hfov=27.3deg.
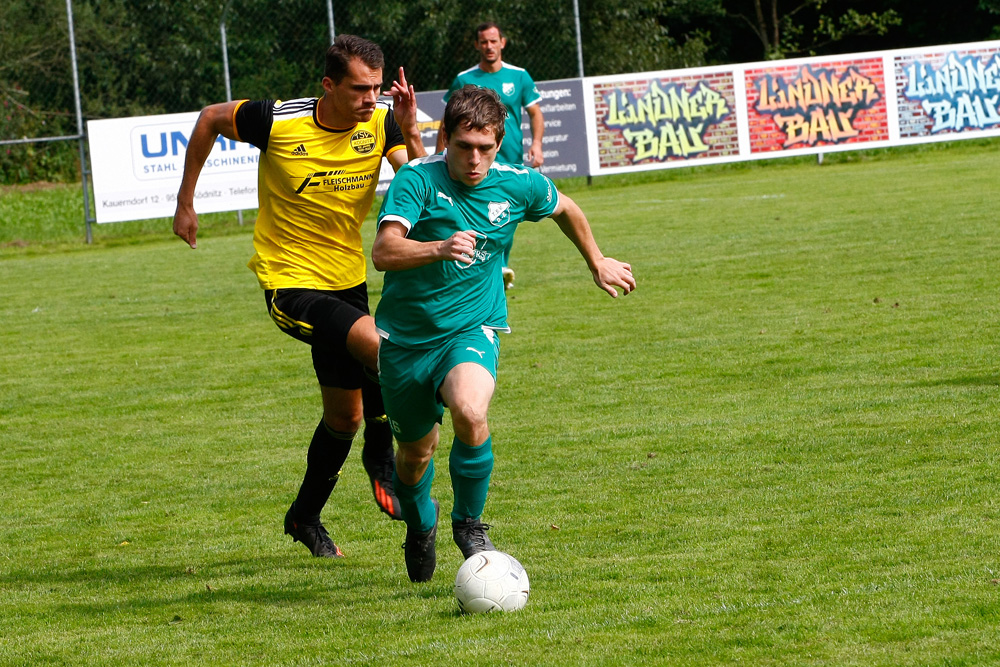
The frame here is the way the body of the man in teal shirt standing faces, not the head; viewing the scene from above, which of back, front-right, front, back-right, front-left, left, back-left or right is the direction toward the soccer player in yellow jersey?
front

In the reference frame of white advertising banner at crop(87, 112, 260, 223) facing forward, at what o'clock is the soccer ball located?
The soccer ball is roughly at 12 o'clock from the white advertising banner.

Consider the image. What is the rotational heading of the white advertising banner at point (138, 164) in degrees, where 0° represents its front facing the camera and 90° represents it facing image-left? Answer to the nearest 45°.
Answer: approximately 0°

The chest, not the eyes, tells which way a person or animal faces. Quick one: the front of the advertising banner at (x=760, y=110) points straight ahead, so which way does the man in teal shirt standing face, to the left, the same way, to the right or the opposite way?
the same way

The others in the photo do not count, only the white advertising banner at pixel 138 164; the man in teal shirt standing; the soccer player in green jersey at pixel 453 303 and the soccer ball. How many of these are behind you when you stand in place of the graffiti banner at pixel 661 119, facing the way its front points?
0

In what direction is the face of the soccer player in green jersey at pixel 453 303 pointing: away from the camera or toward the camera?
toward the camera

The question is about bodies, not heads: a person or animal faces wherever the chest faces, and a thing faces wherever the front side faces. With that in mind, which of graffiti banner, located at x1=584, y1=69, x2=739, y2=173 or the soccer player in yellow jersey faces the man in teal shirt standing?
the graffiti banner

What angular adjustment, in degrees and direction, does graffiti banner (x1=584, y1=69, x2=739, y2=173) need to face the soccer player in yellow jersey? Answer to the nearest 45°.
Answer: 0° — it already faces them

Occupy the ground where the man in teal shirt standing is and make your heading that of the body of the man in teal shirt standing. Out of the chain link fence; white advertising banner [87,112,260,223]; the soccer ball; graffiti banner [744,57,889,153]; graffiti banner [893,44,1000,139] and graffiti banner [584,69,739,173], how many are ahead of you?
1

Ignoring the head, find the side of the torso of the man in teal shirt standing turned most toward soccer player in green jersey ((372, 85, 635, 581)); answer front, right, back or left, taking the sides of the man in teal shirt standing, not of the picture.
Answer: front

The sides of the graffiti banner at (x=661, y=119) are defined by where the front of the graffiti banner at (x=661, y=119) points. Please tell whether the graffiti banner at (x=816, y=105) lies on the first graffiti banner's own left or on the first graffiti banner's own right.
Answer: on the first graffiti banner's own left

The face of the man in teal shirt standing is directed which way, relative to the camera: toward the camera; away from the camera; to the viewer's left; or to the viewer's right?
toward the camera

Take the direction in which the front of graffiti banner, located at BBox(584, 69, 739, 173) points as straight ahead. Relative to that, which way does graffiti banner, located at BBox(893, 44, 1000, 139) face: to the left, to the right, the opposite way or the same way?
the same way

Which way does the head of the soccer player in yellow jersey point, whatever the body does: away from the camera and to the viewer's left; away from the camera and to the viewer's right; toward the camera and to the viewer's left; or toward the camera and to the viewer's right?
toward the camera and to the viewer's right

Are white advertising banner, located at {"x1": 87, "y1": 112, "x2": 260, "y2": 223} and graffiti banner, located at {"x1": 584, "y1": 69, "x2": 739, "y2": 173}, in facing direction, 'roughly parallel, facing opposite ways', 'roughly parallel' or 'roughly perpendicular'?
roughly parallel

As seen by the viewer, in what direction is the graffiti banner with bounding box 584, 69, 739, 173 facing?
toward the camera

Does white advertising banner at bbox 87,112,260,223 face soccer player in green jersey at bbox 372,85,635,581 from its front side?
yes
